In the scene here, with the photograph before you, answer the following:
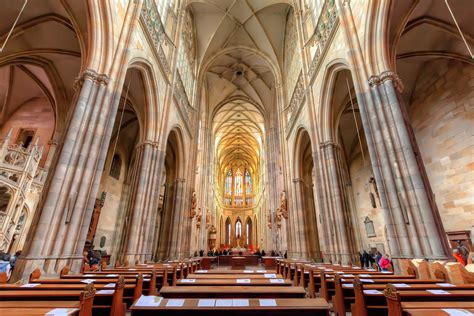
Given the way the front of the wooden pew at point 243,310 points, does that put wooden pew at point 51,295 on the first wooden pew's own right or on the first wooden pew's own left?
on the first wooden pew's own left

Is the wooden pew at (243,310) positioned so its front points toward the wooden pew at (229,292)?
yes

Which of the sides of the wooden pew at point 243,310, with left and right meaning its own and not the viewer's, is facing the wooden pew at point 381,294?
right

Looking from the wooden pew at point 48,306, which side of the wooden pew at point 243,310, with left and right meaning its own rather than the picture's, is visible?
left

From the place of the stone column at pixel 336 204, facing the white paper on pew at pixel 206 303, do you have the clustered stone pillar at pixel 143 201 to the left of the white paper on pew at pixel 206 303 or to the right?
right

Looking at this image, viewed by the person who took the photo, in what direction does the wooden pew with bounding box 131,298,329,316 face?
facing away from the viewer

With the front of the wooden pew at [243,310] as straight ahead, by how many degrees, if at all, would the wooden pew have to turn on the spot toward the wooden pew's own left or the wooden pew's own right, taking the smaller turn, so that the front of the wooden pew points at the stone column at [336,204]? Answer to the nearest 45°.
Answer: approximately 45° to the wooden pew's own right

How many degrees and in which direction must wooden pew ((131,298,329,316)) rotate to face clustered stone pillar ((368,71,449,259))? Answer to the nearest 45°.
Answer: approximately 45° to its right

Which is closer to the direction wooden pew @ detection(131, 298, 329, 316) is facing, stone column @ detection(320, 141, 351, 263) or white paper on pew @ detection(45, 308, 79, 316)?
the stone column

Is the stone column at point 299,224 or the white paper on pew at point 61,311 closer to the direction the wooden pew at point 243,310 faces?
the stone column

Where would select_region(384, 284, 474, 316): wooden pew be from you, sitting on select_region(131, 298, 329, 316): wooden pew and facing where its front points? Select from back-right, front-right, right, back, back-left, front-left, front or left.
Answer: right
